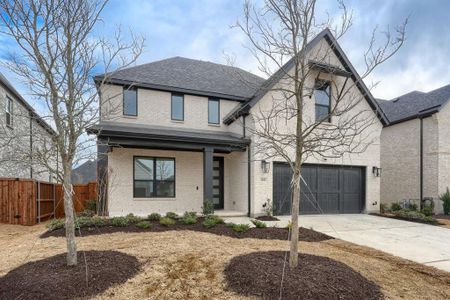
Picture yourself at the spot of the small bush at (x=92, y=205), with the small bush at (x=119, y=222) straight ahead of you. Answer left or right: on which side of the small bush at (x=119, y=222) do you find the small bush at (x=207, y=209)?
left

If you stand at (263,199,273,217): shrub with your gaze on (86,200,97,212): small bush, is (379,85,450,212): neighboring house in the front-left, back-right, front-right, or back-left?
back-right

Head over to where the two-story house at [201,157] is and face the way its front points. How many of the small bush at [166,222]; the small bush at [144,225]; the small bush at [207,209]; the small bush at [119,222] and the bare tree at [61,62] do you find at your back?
0

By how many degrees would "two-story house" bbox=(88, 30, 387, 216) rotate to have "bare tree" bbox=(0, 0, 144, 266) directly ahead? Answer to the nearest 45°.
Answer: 0° — it already faces it

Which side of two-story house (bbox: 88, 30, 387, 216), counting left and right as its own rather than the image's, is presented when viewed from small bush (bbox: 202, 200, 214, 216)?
front

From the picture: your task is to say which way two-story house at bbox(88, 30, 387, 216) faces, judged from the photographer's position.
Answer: facing the viewer

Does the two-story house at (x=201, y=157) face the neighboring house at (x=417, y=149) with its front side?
no

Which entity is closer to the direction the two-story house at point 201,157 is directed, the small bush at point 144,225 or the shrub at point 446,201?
the small bush

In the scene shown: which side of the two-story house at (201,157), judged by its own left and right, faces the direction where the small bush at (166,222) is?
front

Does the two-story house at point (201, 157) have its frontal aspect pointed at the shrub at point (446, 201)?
no
